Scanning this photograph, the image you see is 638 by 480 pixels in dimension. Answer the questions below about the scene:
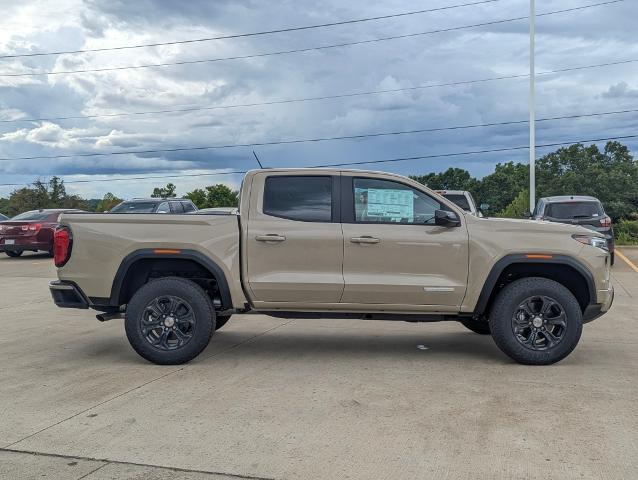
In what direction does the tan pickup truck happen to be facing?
to the viewer's right

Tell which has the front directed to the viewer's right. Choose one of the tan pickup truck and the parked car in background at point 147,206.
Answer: the tan pickup truck

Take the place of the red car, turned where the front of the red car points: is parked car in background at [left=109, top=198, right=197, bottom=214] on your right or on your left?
on your right

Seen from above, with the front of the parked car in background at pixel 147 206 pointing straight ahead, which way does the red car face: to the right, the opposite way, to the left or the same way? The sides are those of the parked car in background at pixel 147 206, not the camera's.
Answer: the opposite way

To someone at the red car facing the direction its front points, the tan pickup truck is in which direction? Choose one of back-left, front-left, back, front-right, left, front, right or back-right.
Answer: back-right

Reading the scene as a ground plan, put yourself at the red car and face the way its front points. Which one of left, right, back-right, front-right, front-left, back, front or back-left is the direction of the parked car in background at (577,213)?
right

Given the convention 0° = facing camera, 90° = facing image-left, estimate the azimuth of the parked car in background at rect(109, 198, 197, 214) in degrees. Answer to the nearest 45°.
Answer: approximately 45°

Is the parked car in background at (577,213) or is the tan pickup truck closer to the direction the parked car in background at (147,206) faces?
the tan pickup truck

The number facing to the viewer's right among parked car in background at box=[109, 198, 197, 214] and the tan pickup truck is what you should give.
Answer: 1

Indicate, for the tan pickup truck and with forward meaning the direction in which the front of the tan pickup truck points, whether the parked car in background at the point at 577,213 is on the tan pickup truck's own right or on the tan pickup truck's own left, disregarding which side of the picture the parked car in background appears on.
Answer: on the tan pickup truck's own left

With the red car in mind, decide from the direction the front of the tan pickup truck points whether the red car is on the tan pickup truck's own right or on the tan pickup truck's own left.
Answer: on the tan pickup truck's own left
